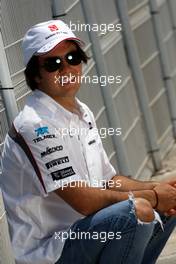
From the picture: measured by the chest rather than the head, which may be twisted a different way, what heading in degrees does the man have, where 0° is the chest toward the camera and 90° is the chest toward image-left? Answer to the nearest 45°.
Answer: approximately 315°
